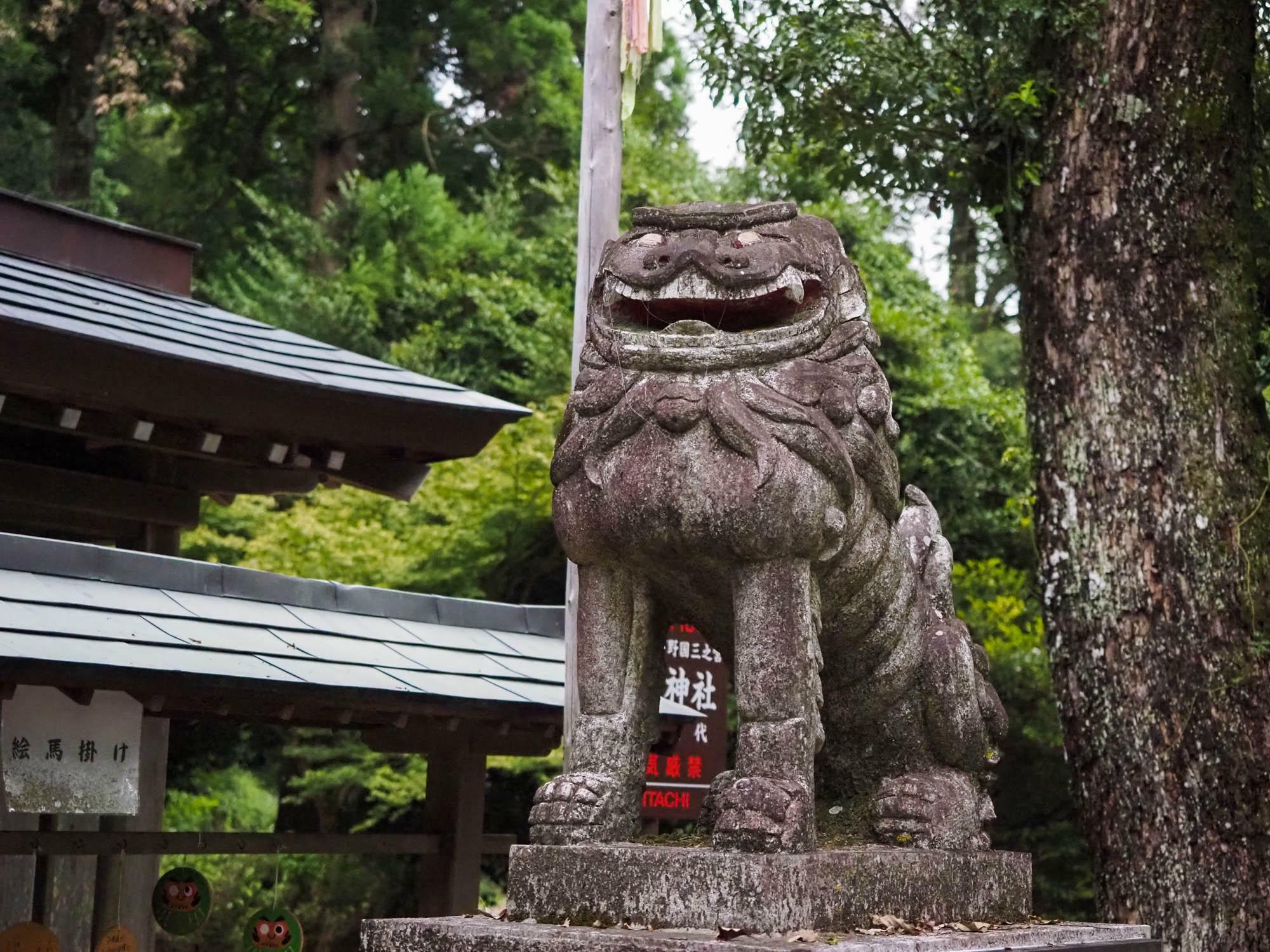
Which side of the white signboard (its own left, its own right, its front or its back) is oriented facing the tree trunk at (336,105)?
back

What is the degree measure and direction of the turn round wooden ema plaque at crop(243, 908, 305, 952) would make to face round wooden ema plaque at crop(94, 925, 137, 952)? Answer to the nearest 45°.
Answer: approximately 45° to its right

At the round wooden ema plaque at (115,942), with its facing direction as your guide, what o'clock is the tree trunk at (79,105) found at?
The tree trunk is roughly at 6 o'clock from the round wooden ema plaque.

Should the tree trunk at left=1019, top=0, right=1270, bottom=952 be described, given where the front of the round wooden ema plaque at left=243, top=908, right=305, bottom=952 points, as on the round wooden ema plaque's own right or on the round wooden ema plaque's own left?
on the round wooden ema plaque's own left

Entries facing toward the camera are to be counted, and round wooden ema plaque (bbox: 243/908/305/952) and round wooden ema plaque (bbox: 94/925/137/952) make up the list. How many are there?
2
